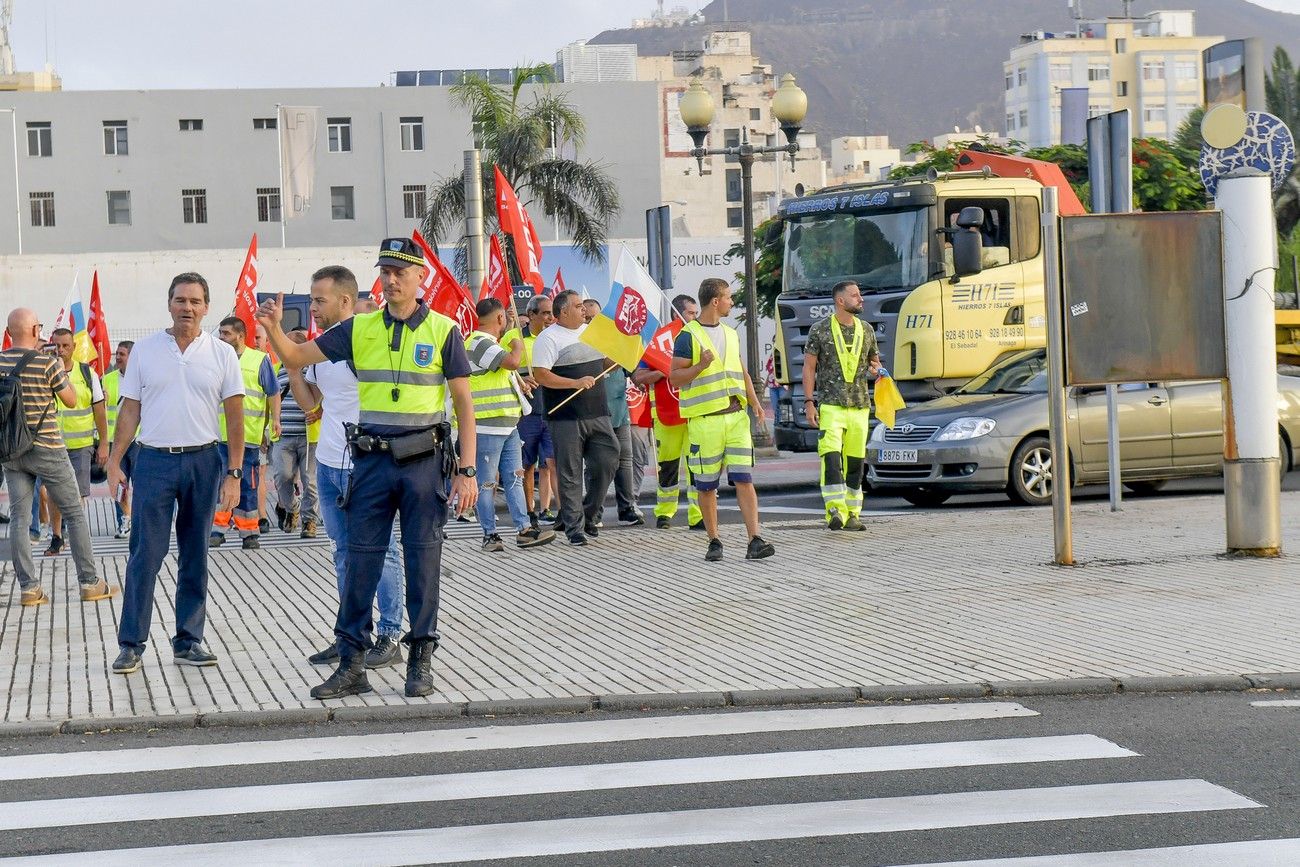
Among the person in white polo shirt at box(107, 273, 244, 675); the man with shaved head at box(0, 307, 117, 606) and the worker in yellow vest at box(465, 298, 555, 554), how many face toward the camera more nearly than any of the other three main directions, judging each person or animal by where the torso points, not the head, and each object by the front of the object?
1

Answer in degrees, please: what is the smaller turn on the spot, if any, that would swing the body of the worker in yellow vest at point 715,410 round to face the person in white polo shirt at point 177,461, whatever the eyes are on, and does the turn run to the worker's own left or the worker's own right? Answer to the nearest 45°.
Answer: approximately 90° to the worker's own right

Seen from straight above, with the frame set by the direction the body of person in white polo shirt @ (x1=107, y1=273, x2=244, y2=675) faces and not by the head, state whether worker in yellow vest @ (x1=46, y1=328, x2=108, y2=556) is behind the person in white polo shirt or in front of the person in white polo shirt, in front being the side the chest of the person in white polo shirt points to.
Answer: behind

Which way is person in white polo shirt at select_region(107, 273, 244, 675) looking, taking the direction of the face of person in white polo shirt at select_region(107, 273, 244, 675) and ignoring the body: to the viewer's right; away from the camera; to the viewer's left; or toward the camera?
toward the camera

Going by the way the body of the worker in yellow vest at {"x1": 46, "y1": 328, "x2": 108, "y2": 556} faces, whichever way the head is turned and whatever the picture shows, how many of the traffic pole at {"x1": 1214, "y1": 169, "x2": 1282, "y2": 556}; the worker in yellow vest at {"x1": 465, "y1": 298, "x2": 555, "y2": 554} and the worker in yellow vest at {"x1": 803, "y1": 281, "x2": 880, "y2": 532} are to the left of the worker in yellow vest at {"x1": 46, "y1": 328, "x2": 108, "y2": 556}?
3

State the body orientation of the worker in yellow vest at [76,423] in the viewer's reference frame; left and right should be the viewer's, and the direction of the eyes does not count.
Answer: facing the viewer and to the left of the viewer

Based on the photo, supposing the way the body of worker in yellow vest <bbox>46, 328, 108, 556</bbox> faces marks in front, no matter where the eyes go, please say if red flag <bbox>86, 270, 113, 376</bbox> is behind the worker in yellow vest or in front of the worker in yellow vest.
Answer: behind

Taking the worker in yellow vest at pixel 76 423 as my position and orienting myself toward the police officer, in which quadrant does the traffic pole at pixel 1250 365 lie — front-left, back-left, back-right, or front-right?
front-left

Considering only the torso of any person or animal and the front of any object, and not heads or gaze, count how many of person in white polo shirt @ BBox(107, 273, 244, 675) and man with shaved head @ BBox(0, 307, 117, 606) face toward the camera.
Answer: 1

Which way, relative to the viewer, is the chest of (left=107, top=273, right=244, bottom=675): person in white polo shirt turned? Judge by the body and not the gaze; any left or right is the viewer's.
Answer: facing the viewer
